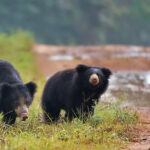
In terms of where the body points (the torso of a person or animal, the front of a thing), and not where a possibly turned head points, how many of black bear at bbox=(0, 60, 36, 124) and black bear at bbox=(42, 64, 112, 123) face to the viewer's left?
0

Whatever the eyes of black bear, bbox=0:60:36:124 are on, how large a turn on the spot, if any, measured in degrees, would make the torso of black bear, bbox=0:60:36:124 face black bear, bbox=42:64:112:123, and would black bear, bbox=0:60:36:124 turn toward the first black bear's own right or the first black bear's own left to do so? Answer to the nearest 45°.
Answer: approximately 90° to the first black bear's own left

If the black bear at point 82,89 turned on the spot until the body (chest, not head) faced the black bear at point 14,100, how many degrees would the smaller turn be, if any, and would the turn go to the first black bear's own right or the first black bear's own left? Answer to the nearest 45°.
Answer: approximately 90° to the first black bear's own right

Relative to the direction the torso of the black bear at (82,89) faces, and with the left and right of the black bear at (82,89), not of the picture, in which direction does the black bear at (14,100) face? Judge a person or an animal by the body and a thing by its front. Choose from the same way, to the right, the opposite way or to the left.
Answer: the same way

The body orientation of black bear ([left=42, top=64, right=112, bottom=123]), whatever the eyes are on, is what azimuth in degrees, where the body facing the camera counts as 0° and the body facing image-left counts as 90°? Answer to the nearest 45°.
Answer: approximately 315°
